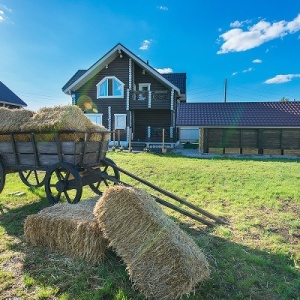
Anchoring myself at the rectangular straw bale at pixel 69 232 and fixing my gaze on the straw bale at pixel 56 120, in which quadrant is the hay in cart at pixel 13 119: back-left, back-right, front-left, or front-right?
front-left

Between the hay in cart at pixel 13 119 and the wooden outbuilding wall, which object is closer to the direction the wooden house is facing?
the hay in cart

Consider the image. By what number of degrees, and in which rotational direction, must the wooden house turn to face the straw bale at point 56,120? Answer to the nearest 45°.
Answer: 0° — it already faces it

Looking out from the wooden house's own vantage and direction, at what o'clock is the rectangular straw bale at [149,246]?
The rectangular straw bale is roughly at 12 o'clock from the wooden house.

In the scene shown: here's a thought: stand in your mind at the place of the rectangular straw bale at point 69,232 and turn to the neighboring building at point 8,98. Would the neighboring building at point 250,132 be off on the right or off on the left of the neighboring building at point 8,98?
right

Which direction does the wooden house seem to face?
toward the camera

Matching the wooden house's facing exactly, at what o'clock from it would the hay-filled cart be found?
The hay-filled cart is roughly at 12 o'clock from the wooden house.

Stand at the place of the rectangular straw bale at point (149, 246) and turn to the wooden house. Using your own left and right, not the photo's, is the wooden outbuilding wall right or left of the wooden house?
right

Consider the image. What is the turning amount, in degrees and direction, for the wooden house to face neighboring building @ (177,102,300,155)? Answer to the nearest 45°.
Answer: approximately 45° to its left

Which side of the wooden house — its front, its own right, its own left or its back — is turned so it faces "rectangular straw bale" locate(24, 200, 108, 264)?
front

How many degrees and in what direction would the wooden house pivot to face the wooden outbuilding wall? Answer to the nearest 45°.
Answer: approximately 45° to its left

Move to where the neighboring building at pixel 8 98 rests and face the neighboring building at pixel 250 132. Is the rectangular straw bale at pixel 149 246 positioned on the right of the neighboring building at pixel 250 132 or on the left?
right

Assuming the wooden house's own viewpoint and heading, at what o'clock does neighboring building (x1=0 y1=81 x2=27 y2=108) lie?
The neighboring building is roughly at 4 o'clock from the wooden house.

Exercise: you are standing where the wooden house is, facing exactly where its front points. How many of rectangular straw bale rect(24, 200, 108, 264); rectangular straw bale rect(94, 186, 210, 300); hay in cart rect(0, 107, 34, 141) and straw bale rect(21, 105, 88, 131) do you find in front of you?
4
